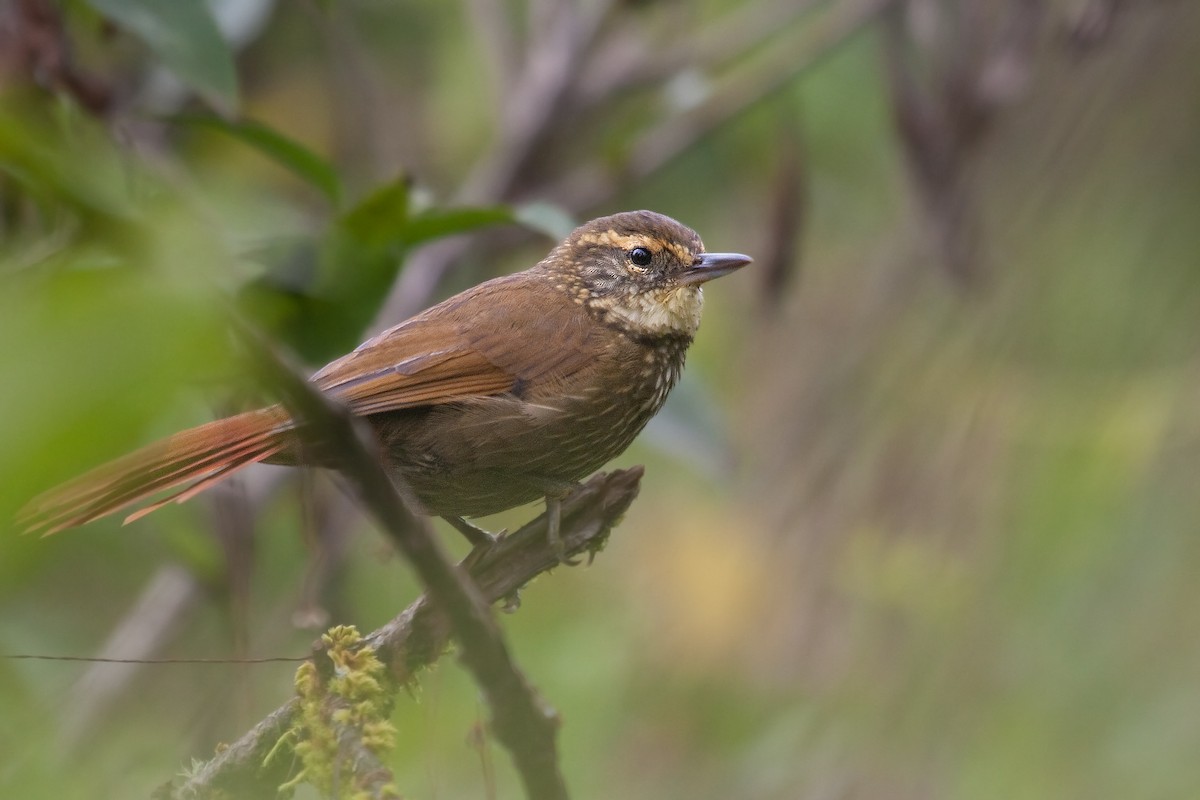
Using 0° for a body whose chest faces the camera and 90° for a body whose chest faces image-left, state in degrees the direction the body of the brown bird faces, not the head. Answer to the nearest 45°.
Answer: approximately 270°

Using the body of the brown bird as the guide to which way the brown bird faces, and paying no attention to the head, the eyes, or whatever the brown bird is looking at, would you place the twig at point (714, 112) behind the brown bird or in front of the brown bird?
in front
